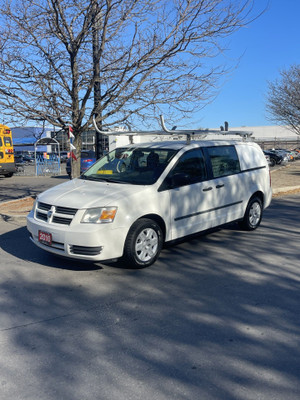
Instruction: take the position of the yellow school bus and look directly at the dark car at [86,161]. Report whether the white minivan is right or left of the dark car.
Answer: right

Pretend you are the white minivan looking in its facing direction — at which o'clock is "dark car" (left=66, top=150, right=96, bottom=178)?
The dark car is roughly at 4 o'clock from the white minivan.

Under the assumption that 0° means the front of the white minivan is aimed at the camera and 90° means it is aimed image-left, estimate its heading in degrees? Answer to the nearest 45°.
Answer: approximately 45°

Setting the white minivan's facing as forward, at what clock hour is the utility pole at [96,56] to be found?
The utility pole is roughly at 4 o'clock from the white minivan.

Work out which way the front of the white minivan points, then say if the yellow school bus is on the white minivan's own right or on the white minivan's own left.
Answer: on the white minivan's own right
